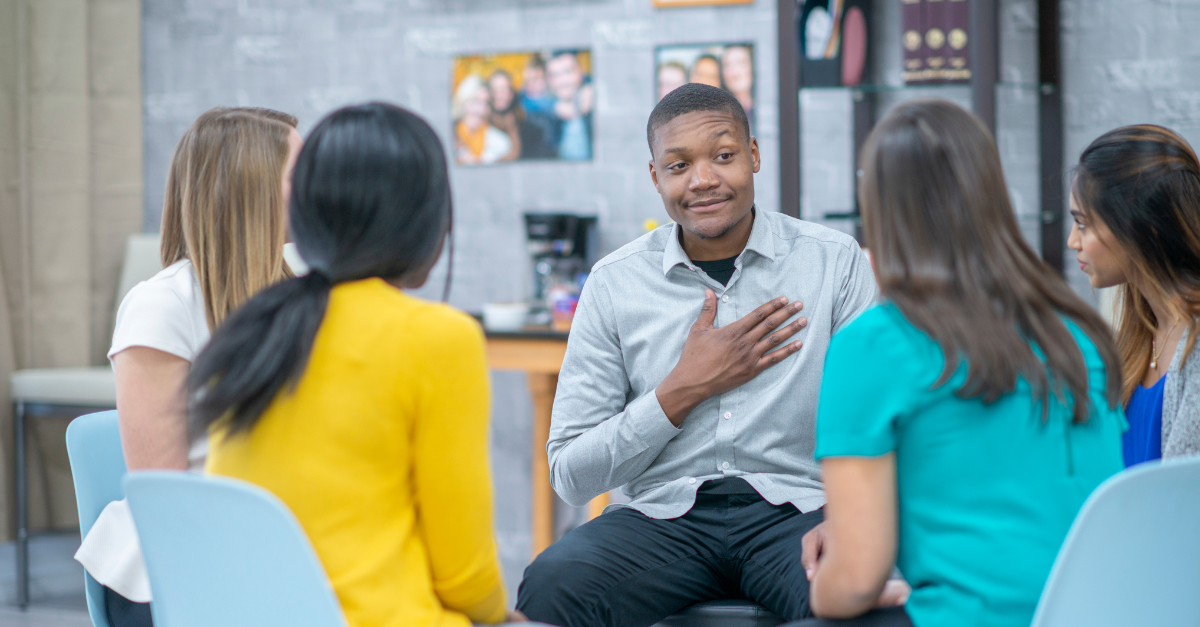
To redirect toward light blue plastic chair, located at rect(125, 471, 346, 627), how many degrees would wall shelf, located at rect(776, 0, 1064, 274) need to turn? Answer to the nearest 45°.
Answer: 0° — it already faces it

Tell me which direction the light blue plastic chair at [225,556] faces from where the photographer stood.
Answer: facing away from the viewer and to the right of the viewer

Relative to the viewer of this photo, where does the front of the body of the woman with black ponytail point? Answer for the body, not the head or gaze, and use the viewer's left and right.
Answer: facing away from the viewer and to the right of the viewer

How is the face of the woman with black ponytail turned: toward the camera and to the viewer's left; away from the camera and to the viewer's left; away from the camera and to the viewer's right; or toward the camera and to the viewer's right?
away from the camera and to the viewer's right

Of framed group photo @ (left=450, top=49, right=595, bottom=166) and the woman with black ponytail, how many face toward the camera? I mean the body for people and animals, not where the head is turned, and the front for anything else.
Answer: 1

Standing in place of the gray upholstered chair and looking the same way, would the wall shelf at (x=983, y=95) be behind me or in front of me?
behind

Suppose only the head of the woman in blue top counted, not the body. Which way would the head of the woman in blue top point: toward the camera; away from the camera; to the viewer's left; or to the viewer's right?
to the viewer's left

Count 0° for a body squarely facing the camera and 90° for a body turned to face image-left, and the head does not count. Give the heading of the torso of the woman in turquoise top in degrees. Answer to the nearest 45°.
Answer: approximately 135°

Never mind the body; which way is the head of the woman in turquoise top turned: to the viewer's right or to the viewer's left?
to the viewer's left
